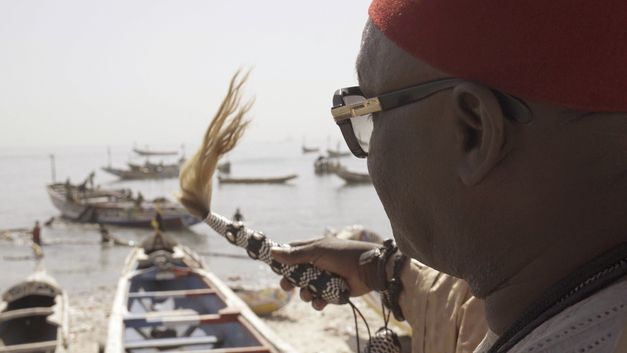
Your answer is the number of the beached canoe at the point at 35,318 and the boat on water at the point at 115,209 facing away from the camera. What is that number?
1

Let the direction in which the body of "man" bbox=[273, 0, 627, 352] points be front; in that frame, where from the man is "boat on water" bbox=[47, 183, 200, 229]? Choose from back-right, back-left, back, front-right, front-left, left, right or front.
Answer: front

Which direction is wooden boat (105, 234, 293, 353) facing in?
away from the camera

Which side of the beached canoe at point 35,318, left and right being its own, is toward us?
back

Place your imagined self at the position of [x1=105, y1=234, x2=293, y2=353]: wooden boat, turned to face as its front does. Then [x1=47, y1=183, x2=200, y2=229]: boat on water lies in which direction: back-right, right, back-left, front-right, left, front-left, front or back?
front

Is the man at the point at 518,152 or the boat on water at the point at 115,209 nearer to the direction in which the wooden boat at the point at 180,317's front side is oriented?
the boat on water

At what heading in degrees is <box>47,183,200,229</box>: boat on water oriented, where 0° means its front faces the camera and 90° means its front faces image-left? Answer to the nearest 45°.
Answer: approximately 90°

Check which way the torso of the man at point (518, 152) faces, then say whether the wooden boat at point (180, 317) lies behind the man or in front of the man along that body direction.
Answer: in front

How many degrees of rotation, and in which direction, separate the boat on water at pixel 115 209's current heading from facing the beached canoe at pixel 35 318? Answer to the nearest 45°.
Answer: approximately 90° to its left

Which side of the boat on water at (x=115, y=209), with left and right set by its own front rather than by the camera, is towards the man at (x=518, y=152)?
left

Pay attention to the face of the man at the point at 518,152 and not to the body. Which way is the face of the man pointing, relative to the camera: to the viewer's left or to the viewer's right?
to the viewer's left
